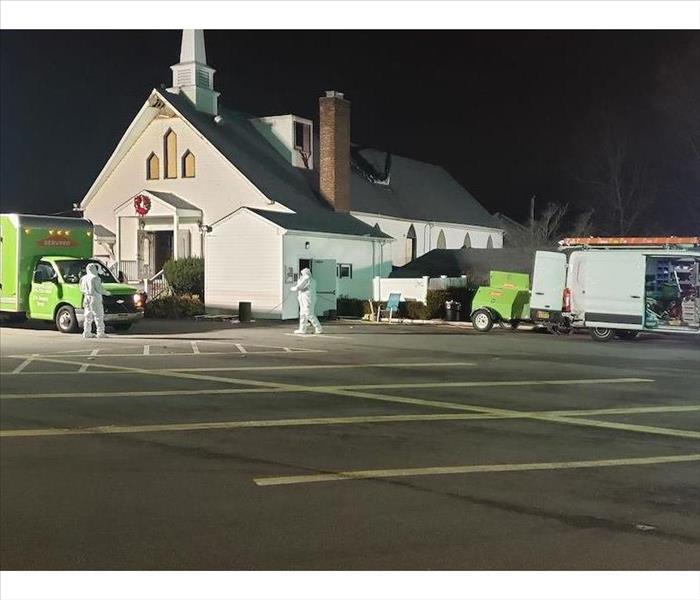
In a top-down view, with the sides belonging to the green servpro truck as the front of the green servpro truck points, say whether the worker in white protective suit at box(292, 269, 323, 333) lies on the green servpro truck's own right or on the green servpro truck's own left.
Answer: on the green servpro truck's own left

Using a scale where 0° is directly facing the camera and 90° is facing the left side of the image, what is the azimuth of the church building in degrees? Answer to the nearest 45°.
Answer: approximately 45°

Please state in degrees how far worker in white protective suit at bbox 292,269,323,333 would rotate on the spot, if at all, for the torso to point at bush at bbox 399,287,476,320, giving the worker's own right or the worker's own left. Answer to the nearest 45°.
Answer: approximately 135° to the worker's own right

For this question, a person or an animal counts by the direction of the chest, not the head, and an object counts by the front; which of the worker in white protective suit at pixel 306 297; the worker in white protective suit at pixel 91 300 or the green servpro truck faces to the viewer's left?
the worker in white protective suit at pixel 306 297

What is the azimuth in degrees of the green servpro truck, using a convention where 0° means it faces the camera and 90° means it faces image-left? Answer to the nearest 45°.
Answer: approximately 315°

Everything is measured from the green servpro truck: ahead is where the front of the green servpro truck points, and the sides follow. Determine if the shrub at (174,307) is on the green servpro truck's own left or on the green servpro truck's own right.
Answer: on the green servpro truck's own left

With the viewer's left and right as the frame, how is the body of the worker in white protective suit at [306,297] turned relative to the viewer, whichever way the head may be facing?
facing to the left of the viewer
